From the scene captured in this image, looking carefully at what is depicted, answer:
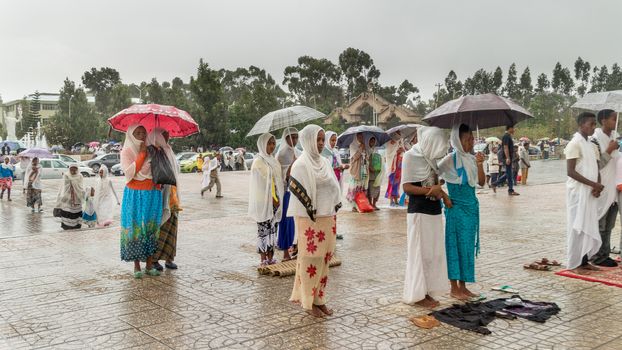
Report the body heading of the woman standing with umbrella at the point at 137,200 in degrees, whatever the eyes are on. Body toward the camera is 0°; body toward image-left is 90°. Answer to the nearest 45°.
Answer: approximately 315°

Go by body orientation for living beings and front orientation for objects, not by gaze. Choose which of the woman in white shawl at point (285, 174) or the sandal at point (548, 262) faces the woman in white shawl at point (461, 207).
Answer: the woman in white shawl at point (285, 174)

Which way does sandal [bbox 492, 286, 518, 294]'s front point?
to the viewer's right
